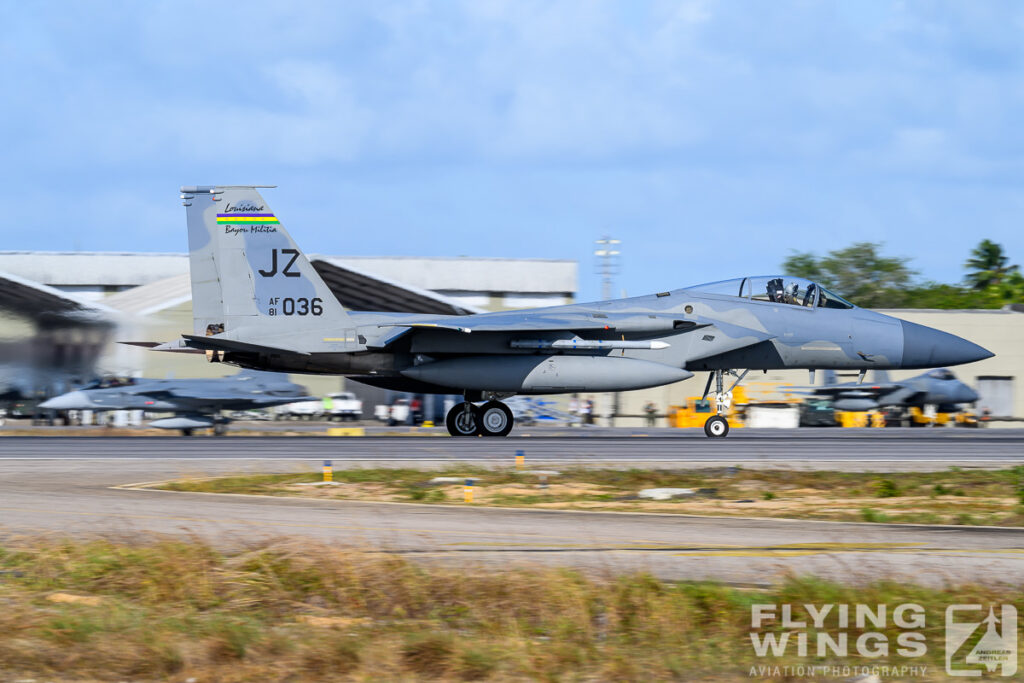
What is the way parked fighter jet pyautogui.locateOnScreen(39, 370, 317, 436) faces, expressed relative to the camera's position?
facing to the left of the viewer

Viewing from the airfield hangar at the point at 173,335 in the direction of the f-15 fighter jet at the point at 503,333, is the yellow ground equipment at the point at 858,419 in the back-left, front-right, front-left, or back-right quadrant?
front-left

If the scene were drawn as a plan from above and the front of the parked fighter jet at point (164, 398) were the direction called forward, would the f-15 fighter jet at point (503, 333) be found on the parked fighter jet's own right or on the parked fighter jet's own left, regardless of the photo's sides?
on the parked fighter jet's own left

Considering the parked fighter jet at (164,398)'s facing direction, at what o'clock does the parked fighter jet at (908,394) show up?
the parked fighter jet at (908,394) is roughly at 6 o'clock from the parked fighter jet at (164,398).

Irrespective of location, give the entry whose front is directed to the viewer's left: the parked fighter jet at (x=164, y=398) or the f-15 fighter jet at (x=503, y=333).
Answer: the parked fighter jet

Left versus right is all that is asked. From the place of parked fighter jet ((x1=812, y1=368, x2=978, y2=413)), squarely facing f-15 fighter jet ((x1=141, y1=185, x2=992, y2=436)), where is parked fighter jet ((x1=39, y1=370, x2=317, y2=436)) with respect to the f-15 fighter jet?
right

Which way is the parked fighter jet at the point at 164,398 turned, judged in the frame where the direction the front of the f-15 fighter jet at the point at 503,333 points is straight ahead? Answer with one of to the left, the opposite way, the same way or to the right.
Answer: the opposite way

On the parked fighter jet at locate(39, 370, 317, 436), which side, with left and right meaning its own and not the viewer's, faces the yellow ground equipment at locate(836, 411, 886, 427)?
back

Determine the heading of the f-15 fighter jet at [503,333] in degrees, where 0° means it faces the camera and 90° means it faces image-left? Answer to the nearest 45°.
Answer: approximately 270°

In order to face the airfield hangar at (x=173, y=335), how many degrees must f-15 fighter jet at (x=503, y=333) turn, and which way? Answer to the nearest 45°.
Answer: approximately 135° to its left

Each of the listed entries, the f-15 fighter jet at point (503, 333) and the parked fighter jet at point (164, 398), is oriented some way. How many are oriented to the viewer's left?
1

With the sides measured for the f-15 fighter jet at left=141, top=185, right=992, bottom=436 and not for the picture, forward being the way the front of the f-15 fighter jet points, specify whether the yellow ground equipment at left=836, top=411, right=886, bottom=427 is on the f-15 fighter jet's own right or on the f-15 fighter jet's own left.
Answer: on the f-15 fighter jet's own left
